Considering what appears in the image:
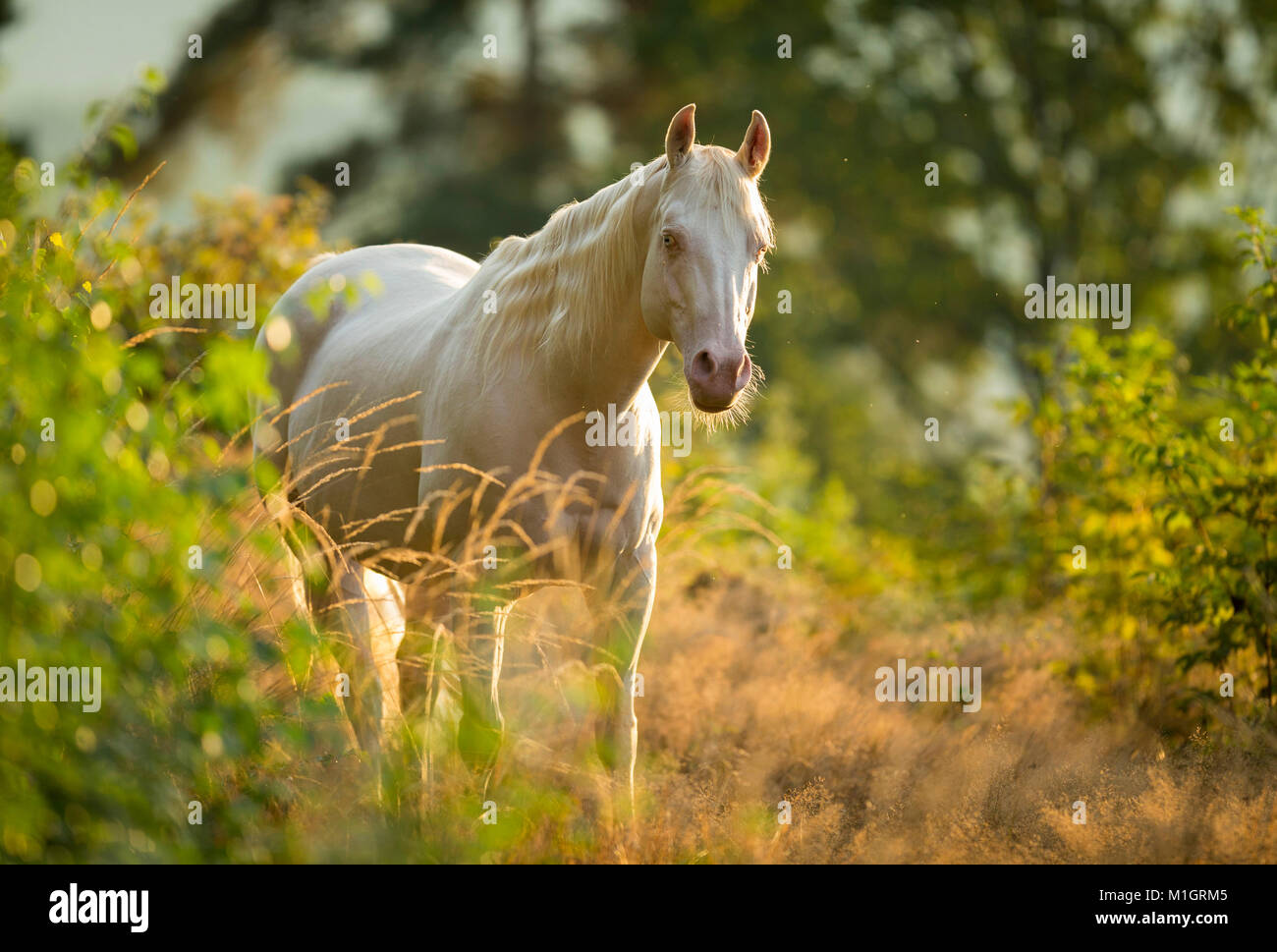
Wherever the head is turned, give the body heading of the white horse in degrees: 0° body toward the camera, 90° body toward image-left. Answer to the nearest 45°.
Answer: approximately 315°
